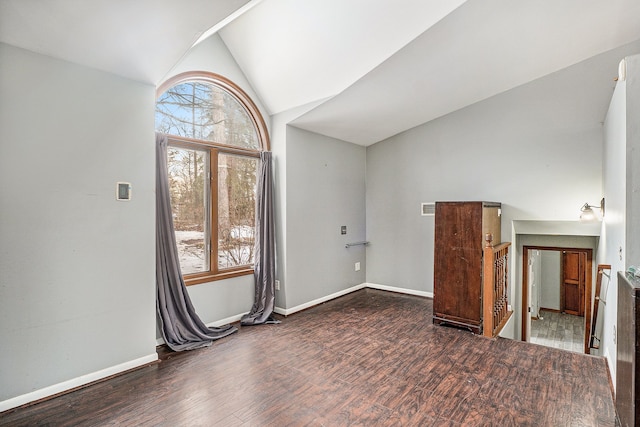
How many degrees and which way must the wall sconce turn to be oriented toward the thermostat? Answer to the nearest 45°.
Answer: approximately 45° to its left

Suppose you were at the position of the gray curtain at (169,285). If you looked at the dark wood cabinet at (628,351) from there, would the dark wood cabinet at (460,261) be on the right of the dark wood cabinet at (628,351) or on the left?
left

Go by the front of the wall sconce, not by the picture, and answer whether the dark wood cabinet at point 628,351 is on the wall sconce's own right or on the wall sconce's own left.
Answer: on the wall sconce's own left

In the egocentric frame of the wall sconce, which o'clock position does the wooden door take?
The wooden door is roughly at 3 o'clock from the wall sconce.

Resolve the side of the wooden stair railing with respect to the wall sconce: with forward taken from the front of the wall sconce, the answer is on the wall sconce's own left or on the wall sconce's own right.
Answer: on the wall sconce's own left

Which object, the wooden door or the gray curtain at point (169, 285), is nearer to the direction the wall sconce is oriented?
the gray curtain

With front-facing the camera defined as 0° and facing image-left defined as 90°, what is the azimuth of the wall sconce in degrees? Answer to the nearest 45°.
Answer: approximately 90°
